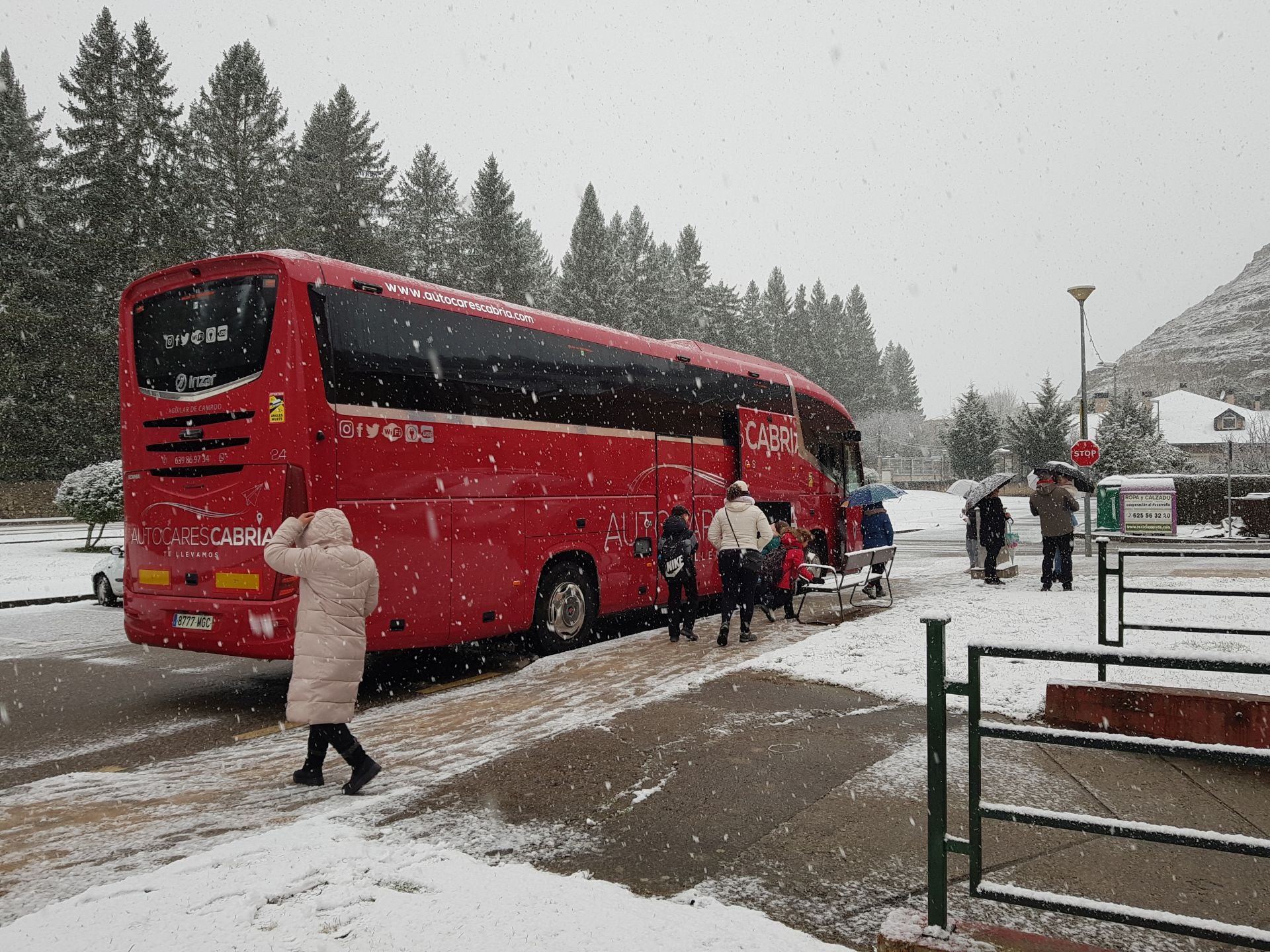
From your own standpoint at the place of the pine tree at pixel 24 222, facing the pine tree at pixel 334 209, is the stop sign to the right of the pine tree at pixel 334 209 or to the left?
right

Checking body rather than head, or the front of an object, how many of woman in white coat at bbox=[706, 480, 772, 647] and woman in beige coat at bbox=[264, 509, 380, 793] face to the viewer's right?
0

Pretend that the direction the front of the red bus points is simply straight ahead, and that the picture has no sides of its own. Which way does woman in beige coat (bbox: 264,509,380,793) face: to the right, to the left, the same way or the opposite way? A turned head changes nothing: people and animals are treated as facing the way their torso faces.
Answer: to the left

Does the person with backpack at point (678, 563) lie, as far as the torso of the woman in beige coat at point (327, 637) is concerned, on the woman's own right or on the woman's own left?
on the woman's own right

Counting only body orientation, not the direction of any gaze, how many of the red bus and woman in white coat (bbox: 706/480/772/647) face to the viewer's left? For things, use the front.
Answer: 0

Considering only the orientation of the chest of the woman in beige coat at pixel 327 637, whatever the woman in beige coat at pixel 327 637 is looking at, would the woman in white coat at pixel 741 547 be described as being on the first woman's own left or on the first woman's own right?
on the first woman's own right

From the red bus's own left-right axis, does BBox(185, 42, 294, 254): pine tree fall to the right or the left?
on its left

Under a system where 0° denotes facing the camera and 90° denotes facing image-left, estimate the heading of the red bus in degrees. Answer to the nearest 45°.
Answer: approximately 225°

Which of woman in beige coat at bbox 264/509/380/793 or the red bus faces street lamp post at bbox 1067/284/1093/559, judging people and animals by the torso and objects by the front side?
the red bus

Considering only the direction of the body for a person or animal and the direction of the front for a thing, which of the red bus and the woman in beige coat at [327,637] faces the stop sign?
the red bus

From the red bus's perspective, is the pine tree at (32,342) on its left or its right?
on its left

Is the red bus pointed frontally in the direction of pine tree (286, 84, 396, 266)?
no

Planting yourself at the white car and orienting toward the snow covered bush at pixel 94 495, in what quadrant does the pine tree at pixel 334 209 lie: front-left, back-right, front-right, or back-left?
front-right

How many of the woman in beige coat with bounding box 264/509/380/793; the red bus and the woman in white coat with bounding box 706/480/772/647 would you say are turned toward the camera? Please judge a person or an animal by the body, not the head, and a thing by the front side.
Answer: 0

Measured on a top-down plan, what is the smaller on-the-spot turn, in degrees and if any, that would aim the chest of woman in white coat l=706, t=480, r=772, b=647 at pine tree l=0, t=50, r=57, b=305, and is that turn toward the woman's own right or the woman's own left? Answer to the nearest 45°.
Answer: approximately 45° to the woman's own left

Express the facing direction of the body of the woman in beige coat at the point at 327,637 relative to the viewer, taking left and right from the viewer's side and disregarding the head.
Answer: facing away from the viewer and to the left of the viewer

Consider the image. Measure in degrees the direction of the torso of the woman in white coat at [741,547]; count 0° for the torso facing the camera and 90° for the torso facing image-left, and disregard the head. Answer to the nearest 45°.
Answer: approximately 180°
